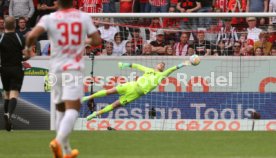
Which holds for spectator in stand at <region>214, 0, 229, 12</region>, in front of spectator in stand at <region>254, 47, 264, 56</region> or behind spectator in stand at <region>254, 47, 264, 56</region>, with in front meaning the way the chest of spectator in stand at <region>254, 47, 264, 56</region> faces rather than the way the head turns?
behind

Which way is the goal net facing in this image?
toward the camera

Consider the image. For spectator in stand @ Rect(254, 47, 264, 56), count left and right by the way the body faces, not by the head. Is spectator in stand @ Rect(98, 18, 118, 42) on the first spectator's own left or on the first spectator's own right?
on the first spectator's own right

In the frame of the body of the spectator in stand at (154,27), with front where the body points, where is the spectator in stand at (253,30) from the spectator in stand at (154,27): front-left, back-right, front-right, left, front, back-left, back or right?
left

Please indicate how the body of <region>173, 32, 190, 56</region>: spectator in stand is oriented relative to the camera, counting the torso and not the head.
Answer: toward the camera

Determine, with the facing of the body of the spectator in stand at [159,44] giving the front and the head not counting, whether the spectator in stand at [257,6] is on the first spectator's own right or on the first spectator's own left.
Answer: on the first spectator's own left

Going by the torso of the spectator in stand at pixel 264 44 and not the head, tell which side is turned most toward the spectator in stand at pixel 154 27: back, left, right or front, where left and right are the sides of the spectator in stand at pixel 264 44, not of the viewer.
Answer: right

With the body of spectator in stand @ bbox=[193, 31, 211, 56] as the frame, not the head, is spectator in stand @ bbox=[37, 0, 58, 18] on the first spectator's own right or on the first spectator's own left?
on the first spectator's own right
